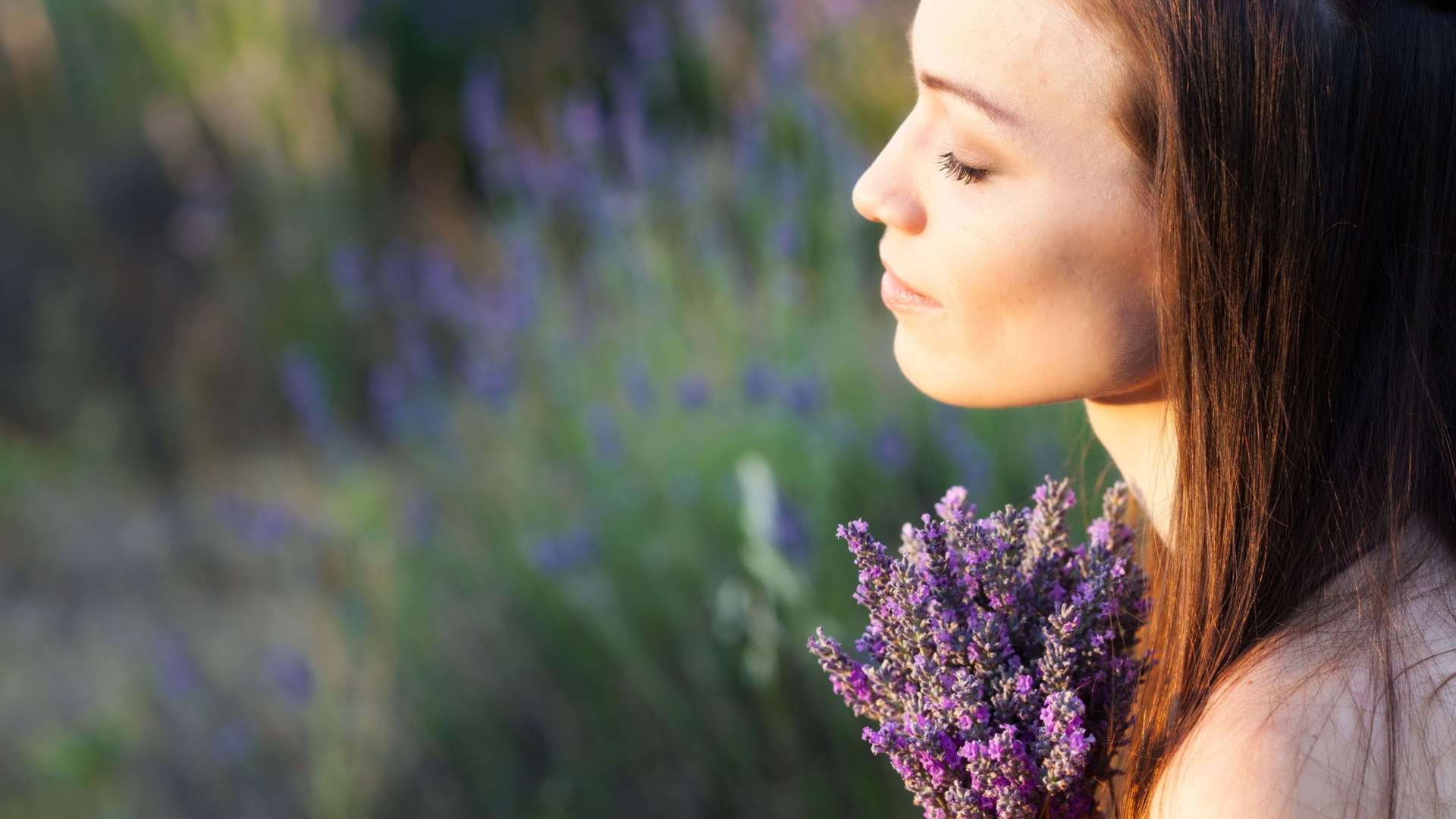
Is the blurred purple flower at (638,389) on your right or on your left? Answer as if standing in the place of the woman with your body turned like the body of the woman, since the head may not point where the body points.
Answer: on your right

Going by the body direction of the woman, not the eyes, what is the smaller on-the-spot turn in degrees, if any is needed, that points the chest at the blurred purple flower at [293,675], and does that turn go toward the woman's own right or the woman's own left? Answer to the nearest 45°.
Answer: approximately 45° to the woman's own right

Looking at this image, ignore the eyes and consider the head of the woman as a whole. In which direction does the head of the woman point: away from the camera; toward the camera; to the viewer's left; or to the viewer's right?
to the viewer's left

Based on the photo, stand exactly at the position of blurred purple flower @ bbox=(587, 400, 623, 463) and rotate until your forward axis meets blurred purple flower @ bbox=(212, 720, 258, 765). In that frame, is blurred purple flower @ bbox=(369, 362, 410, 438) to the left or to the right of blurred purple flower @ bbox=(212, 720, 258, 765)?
right

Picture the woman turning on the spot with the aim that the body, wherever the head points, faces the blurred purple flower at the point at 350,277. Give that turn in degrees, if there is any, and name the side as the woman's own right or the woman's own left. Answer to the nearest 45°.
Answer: approximately 45° to the woman's own right

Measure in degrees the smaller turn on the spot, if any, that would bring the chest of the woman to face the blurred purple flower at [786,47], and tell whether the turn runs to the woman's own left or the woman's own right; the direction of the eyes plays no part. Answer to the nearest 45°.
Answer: approximately 90° to the woman's own right

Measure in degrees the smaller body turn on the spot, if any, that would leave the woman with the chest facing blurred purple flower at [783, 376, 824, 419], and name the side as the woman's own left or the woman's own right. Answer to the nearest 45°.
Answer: approximately 45° to the woman's own right

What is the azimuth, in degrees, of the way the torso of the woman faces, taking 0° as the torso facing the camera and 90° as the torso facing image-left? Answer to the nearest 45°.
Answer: approximately 90°

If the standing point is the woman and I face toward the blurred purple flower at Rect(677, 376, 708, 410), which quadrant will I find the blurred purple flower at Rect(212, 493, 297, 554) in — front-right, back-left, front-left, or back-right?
front-left

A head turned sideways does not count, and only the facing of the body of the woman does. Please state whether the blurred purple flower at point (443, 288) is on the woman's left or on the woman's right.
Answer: on the woman's right
